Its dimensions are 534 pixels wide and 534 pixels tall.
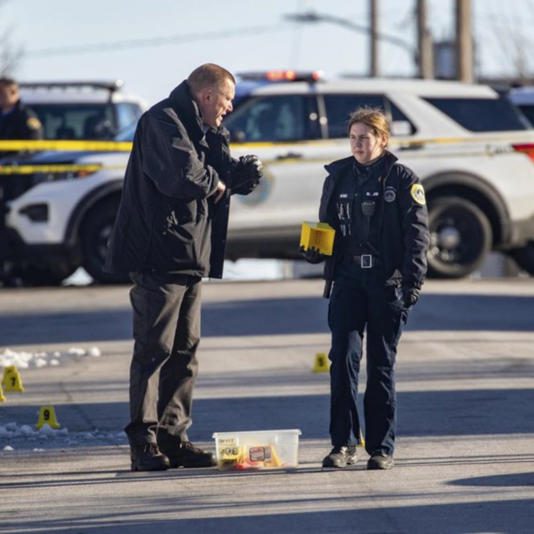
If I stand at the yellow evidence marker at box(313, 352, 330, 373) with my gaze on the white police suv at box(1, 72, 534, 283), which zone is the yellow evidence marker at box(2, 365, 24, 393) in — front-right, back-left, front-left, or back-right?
back-left

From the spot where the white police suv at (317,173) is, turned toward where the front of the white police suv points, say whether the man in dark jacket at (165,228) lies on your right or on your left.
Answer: on your left

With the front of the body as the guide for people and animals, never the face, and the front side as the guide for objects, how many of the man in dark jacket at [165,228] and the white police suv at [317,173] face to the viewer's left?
1

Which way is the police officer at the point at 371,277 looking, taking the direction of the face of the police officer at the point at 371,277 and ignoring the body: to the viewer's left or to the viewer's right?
to the viewer's left

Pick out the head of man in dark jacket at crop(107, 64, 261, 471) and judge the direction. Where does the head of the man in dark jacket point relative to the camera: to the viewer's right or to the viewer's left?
to the viewer's right

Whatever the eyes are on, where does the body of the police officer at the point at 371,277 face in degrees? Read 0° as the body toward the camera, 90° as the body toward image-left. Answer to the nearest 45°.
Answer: approximately 45°

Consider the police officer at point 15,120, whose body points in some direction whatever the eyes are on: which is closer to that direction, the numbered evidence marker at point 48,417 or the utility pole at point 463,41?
the numbered evidence marker

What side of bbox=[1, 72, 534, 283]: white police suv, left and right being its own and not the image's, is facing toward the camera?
left

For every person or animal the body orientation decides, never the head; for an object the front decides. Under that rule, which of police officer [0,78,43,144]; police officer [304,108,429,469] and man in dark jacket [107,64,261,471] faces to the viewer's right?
the man in dark jacket

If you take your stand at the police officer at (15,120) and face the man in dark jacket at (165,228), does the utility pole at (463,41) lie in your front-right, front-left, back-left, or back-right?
back-left

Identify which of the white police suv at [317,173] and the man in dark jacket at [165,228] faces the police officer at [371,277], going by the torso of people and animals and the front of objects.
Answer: the man in dark jacket

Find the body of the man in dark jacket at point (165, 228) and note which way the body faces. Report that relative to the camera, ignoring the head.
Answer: to the viewer's right
